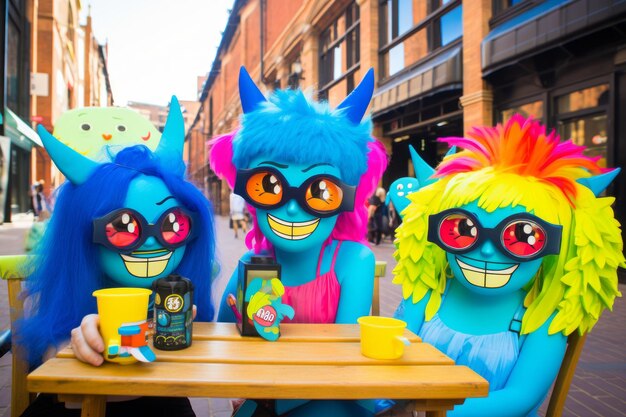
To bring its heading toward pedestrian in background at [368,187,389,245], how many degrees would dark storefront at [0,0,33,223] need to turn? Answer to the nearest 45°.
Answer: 0° — it already faces them

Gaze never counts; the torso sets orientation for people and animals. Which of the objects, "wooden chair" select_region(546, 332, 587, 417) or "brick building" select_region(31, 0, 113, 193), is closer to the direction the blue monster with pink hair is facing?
the wooden chair

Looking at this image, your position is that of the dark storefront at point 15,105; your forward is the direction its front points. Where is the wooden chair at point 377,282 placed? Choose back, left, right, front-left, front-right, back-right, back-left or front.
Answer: front-right

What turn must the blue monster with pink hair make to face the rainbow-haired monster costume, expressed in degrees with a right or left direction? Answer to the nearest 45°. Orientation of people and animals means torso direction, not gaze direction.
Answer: approximately 90° to its left

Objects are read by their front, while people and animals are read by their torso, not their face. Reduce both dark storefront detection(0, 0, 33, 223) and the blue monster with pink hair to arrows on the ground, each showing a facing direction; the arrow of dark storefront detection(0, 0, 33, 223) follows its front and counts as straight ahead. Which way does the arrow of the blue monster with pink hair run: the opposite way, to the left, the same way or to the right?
to the right

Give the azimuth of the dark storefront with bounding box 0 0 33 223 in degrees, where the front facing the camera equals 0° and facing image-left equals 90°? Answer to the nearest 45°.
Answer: approximately 315°

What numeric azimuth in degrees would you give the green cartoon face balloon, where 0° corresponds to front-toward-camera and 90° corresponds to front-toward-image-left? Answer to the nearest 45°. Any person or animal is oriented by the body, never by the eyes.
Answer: approximately 0°

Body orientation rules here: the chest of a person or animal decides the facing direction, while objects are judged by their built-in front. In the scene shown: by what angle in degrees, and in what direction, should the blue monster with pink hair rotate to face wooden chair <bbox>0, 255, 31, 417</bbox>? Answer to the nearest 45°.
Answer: approximately 90° to its right

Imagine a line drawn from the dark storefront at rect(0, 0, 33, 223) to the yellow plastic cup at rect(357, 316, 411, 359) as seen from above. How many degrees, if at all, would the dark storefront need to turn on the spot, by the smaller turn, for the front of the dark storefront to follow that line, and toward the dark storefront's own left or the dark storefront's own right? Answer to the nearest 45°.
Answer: approximately 45° to the dark storefront's own right

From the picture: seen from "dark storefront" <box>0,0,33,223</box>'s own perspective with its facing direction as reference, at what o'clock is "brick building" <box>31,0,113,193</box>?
The brick building is roughly at 8 o'clock from the dark storefront.

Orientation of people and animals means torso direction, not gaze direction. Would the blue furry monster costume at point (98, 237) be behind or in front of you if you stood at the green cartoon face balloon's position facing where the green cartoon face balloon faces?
in front

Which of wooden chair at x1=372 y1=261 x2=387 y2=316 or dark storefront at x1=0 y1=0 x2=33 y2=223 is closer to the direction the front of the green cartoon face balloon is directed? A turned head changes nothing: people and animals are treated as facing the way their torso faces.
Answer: the wooden chair

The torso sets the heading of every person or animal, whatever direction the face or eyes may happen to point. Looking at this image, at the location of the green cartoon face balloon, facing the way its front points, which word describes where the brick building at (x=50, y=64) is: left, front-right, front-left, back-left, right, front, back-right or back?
back

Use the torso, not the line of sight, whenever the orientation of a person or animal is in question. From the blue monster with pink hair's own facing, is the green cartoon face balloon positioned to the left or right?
on its right

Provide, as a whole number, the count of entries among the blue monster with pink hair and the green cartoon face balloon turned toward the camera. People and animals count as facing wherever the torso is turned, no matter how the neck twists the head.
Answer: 2
